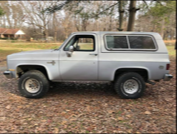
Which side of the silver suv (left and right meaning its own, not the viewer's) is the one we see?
left
